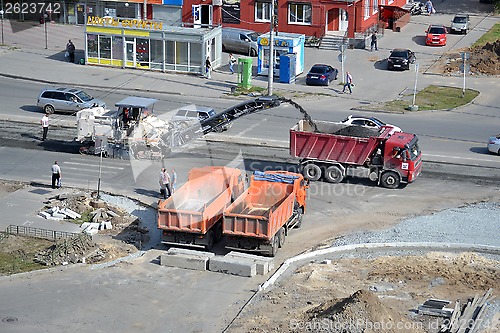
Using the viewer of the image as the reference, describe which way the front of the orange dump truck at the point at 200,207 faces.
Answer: facing away from the viewer and to the right of the viewer

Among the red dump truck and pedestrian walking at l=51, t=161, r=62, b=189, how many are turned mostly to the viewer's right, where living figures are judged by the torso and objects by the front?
1

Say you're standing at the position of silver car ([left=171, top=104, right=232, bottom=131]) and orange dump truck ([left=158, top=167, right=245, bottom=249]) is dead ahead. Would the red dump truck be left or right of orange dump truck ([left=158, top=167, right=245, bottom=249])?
left

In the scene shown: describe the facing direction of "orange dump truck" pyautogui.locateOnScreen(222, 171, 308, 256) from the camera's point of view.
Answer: facing away from the viewer and to the right of the viewer

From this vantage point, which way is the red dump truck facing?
to the viewer's right

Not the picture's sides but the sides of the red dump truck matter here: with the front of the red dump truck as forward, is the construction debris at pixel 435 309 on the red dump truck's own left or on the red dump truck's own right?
on the red dump truck's own right

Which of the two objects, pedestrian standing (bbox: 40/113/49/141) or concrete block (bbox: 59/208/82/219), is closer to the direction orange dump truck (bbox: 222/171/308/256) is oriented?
the pedestrian standing

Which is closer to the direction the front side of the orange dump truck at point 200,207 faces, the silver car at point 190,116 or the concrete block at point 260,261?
the silver car
